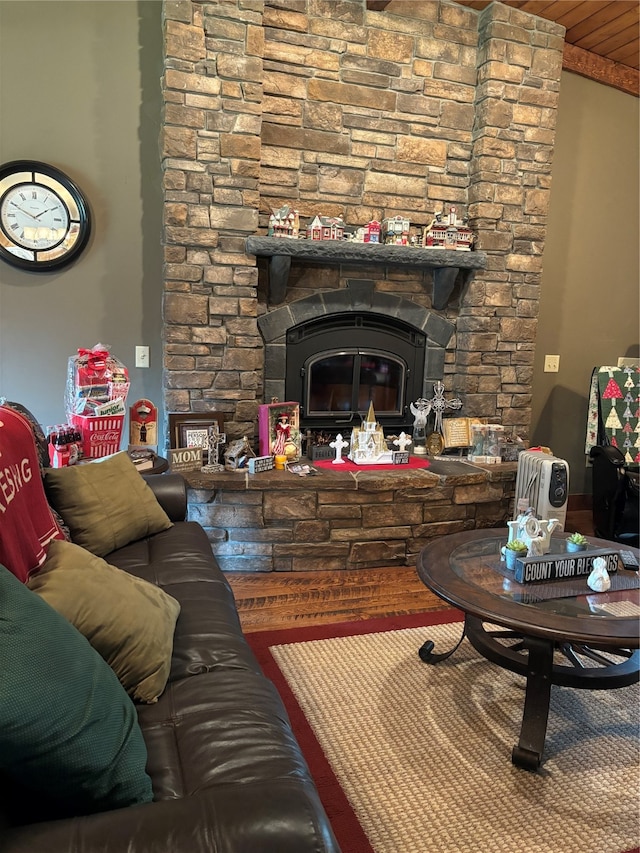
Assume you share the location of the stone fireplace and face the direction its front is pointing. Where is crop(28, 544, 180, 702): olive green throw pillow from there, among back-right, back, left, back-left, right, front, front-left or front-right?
front

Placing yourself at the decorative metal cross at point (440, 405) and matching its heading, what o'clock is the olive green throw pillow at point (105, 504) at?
The olive green throw pillow is roughly at 1 o'clock from the decorative metal cross.

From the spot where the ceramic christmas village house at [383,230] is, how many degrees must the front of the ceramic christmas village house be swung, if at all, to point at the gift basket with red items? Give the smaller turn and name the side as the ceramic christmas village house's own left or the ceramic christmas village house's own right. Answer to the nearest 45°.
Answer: approximately 45° to the ceramic christmas village house's own right

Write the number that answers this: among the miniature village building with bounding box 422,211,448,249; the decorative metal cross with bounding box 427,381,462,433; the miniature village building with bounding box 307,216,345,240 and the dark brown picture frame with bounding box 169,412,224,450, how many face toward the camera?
4

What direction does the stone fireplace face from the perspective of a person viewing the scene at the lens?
facing the viewer

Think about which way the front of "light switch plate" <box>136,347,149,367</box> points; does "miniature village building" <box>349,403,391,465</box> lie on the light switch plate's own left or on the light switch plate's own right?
on the light switch plate's own left

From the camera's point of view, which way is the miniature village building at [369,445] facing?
toward the camera

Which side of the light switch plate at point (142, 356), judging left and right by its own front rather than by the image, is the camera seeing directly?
front

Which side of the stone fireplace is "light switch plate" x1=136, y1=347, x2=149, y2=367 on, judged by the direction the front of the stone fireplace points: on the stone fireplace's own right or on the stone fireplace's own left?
on the stone fireplace's own right

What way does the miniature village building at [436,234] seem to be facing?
toward the camera
